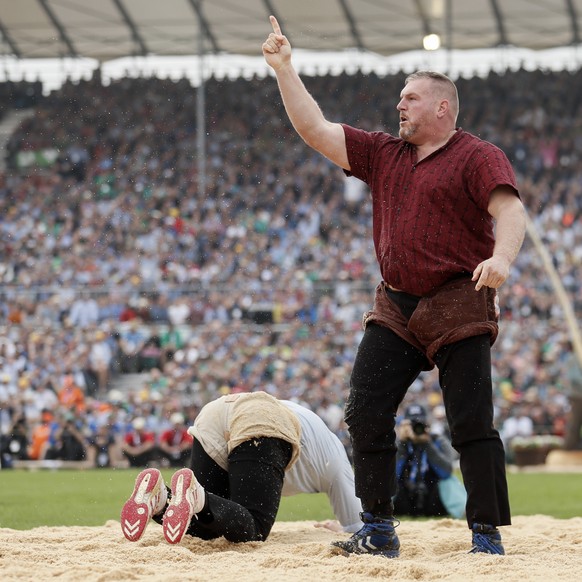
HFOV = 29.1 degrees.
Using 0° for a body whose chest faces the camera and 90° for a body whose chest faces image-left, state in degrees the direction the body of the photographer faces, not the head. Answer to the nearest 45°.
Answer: approximately 0°

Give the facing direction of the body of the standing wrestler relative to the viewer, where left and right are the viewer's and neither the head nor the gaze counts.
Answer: facing the viewer and to the left of the viewer

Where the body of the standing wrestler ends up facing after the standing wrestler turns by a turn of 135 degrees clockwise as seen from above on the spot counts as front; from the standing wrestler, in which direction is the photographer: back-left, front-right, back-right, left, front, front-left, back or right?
front
